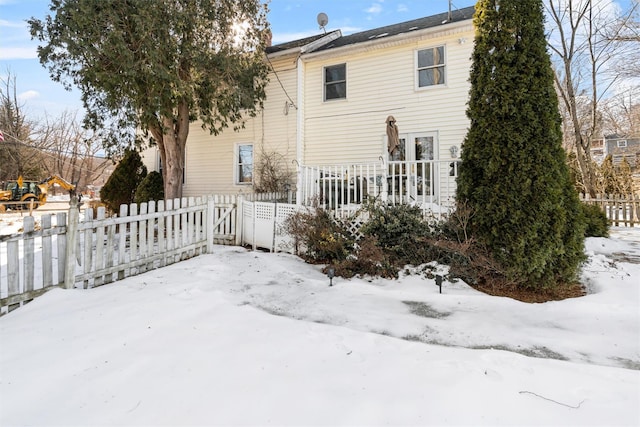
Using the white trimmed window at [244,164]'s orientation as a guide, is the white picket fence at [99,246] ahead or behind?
ahead

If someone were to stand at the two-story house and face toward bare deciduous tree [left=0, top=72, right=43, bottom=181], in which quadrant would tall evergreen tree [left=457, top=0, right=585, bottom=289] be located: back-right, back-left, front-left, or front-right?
back-left

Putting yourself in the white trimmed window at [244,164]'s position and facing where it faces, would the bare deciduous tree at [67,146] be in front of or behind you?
behind

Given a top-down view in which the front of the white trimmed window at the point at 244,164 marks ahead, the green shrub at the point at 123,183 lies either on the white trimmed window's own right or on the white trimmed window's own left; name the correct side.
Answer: on the white trimmed window's own right

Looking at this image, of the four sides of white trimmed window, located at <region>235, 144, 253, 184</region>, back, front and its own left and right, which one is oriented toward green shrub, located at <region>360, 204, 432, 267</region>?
left

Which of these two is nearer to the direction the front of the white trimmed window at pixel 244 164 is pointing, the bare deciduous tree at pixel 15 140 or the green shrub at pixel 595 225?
the green shrub

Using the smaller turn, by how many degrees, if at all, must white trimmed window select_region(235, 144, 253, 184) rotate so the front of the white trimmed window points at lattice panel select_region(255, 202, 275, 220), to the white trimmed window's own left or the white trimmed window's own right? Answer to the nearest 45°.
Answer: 0° — it already faces it

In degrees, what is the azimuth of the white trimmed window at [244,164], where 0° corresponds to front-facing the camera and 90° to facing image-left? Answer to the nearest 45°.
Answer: approximately 0°
